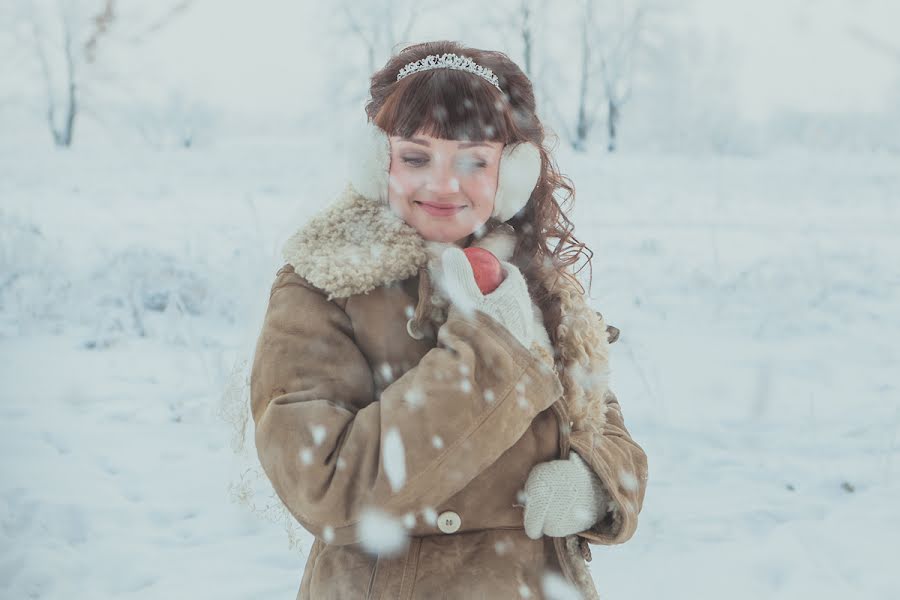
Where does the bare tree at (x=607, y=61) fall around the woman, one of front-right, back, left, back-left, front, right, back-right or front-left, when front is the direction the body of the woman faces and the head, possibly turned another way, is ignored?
back

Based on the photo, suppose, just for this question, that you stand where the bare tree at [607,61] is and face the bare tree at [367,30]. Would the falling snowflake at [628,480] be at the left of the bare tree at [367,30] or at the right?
left

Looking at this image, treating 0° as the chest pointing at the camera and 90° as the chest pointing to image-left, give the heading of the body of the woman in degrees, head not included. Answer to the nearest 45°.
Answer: approximately 0°

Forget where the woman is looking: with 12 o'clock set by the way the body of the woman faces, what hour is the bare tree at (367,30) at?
The bare tree is roughly at 6 o'clock from the woman.

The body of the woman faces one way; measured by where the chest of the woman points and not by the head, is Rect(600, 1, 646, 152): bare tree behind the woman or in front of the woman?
behind
